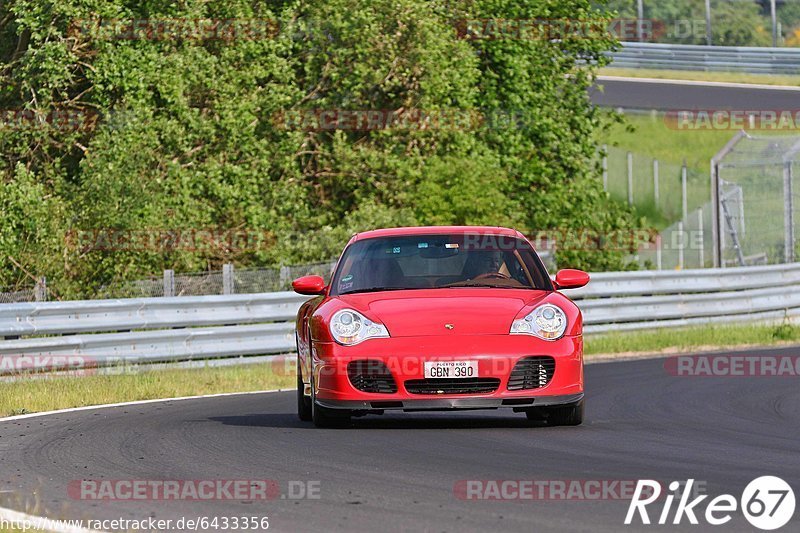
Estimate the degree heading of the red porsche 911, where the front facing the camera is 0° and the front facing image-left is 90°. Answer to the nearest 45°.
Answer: approximately 0°

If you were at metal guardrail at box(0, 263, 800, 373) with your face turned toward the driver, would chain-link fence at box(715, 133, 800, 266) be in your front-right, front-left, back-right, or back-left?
back-left

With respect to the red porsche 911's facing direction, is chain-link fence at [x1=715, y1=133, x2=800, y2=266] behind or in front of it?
behind

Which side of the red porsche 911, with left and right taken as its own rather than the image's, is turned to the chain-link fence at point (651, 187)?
back

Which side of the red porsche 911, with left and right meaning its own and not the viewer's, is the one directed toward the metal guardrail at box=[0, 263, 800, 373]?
back
